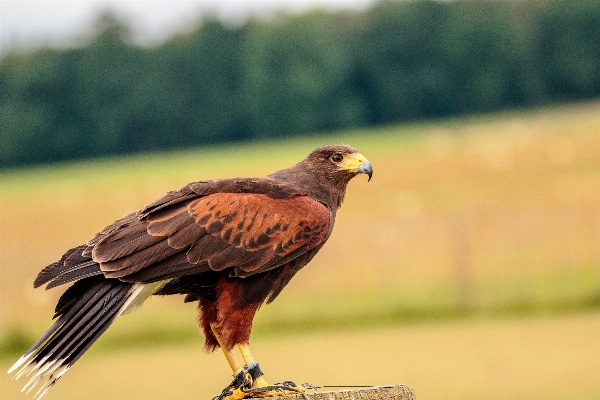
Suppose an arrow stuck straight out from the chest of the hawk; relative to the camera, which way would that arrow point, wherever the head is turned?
to the viewer's right
